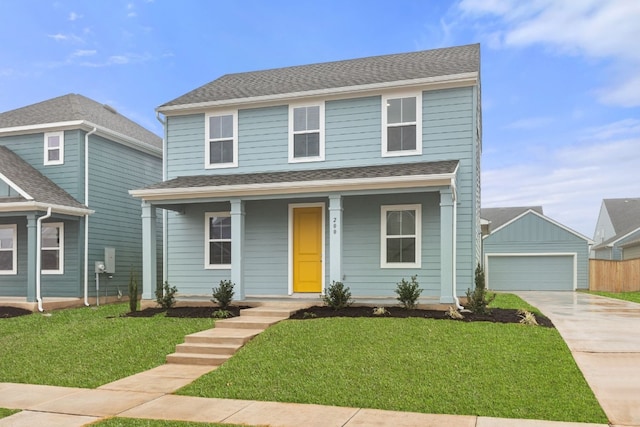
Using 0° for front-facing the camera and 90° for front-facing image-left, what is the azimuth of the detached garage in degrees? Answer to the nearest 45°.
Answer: approximately 0°

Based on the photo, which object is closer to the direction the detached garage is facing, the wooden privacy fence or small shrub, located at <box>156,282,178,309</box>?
the small shrub

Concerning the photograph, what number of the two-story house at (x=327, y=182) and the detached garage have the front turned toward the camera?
2

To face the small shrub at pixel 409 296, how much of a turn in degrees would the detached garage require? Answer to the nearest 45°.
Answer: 0° — it already faces it

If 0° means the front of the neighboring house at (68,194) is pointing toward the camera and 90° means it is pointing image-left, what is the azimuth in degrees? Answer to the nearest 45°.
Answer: approximately 45°

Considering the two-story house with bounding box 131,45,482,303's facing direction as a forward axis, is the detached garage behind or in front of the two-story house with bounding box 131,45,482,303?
behind

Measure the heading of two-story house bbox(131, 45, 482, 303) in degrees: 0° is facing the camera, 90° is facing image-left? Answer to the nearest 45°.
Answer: approximately 0°
